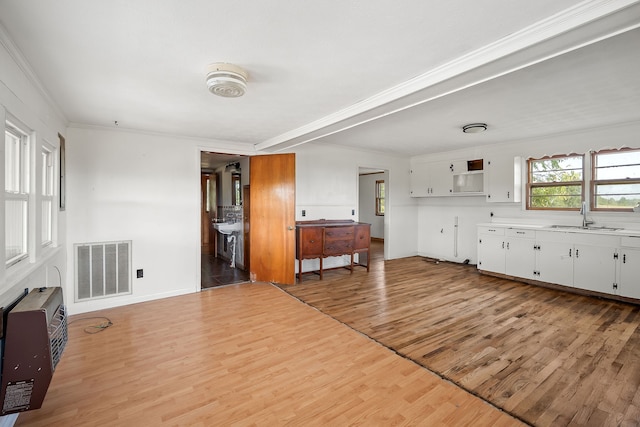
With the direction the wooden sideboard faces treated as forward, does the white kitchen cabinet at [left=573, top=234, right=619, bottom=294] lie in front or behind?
in front

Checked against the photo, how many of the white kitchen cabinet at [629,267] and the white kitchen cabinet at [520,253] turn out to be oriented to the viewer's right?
0

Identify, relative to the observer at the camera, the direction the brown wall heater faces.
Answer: facing to the right of the viewer

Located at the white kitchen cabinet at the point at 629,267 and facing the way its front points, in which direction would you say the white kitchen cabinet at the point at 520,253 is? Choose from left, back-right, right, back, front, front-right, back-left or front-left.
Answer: front-right

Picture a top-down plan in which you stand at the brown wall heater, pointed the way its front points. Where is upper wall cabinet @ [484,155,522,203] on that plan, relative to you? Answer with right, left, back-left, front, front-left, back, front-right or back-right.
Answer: front

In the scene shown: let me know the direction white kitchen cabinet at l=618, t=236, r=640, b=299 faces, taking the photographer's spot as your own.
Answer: facing the viewer and to the left of the viewer

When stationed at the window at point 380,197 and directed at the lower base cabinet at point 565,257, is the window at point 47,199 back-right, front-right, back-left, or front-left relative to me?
front-right

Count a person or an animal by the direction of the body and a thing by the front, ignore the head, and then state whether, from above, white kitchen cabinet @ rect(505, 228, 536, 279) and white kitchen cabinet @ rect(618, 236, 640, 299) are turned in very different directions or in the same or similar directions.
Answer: same or similar directions

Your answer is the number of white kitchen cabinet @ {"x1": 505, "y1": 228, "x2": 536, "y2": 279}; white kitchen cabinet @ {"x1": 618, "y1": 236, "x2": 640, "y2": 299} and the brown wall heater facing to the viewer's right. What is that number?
1

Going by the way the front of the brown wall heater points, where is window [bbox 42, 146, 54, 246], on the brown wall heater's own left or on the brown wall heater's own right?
on the brown wall heater's own left

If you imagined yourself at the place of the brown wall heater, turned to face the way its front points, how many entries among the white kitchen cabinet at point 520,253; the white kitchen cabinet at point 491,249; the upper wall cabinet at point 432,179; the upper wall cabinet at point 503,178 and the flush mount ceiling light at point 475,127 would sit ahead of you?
5

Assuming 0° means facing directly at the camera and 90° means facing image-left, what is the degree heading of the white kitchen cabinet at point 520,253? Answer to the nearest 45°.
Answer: approximately 45°

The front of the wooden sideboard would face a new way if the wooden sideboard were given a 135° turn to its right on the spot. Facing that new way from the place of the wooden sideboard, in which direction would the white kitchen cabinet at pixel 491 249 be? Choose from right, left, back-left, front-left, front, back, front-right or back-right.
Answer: back

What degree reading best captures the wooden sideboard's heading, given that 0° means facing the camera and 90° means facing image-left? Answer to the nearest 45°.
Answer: approximately 315°

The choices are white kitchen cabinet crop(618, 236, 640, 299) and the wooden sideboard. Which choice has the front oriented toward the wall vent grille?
the white kitchen cabinet
